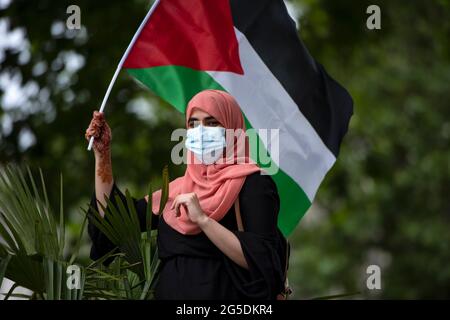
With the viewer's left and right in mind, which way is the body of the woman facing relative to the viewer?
facing the viewer and to the left of the viewer
